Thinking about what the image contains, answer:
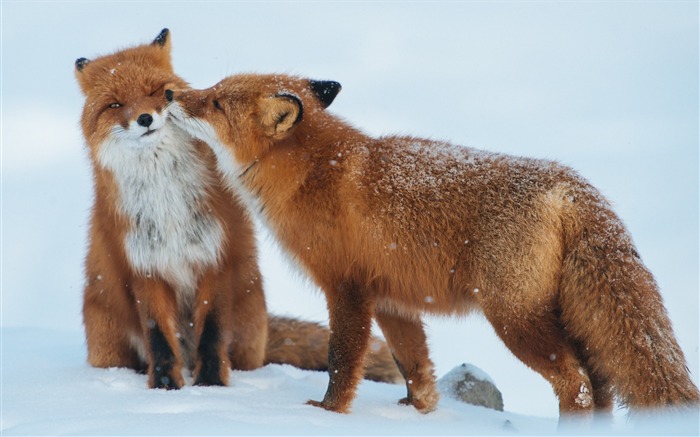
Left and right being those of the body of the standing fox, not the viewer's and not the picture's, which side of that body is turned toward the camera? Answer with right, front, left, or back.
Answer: left

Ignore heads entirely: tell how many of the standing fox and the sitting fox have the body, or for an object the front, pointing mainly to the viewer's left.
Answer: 1

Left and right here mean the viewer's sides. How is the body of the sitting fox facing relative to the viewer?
facing the viewer

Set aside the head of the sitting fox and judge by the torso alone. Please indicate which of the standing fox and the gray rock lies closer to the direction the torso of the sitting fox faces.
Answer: the standing fox

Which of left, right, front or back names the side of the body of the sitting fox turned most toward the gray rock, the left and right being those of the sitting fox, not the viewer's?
left

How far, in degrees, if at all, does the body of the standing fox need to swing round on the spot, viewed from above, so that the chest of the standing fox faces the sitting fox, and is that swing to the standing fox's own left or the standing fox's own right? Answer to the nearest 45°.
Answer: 0° — it already faces it

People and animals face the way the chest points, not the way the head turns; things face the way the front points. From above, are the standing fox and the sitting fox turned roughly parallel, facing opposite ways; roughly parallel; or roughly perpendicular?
roughly perpendicular

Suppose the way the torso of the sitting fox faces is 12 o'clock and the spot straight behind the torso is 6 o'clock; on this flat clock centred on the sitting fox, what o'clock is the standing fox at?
The standing fox is roughly at 10 o'clock from the sitting fox.

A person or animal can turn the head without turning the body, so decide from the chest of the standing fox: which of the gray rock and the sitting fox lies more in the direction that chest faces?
the sitting fox
